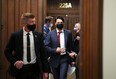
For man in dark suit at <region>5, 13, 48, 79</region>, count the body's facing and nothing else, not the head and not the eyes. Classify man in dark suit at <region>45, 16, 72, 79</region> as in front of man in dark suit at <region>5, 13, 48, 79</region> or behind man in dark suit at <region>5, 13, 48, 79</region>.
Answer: behind

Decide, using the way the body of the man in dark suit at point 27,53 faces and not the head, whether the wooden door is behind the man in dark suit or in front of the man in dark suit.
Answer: behind

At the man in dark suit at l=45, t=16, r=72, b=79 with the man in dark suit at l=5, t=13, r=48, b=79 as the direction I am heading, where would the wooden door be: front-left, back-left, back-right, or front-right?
back-right

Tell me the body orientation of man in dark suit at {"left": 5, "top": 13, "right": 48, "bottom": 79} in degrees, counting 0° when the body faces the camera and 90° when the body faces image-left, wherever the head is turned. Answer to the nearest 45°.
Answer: approximately 0°
